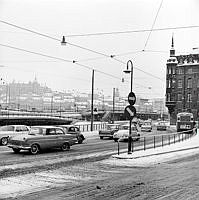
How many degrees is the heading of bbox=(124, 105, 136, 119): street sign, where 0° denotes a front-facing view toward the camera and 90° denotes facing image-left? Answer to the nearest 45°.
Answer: approximately 0°

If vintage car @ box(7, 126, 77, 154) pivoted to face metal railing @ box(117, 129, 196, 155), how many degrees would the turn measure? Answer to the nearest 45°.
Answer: approximately 180°

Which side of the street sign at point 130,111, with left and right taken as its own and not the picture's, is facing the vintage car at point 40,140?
right

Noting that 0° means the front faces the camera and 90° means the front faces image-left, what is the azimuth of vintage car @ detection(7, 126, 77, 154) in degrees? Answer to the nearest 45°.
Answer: approximately 45°
